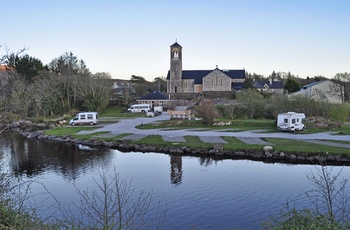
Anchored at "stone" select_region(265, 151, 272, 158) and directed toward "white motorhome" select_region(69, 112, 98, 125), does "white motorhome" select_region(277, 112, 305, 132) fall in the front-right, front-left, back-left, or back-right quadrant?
front-right

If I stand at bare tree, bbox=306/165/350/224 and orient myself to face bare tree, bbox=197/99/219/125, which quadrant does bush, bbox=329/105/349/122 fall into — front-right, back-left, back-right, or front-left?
front-right

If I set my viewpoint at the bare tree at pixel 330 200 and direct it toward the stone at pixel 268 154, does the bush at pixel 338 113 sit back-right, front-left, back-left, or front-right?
front-right

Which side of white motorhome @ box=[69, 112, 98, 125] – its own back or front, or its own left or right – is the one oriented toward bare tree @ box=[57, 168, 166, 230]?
left

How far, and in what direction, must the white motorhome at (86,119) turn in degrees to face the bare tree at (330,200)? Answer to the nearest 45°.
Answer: approximately 90° to its left

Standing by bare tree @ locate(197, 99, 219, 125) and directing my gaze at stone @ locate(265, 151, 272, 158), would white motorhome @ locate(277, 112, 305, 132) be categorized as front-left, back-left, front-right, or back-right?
front-left

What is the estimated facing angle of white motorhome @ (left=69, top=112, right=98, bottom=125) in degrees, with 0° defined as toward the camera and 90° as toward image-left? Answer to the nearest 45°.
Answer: approximately 90°

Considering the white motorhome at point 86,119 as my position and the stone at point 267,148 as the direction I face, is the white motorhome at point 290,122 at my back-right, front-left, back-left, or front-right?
front-left

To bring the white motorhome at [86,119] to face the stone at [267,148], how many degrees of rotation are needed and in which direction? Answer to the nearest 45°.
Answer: approximately 135° to its left

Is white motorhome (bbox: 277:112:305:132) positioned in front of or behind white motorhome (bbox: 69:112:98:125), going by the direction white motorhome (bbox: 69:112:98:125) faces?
behind
